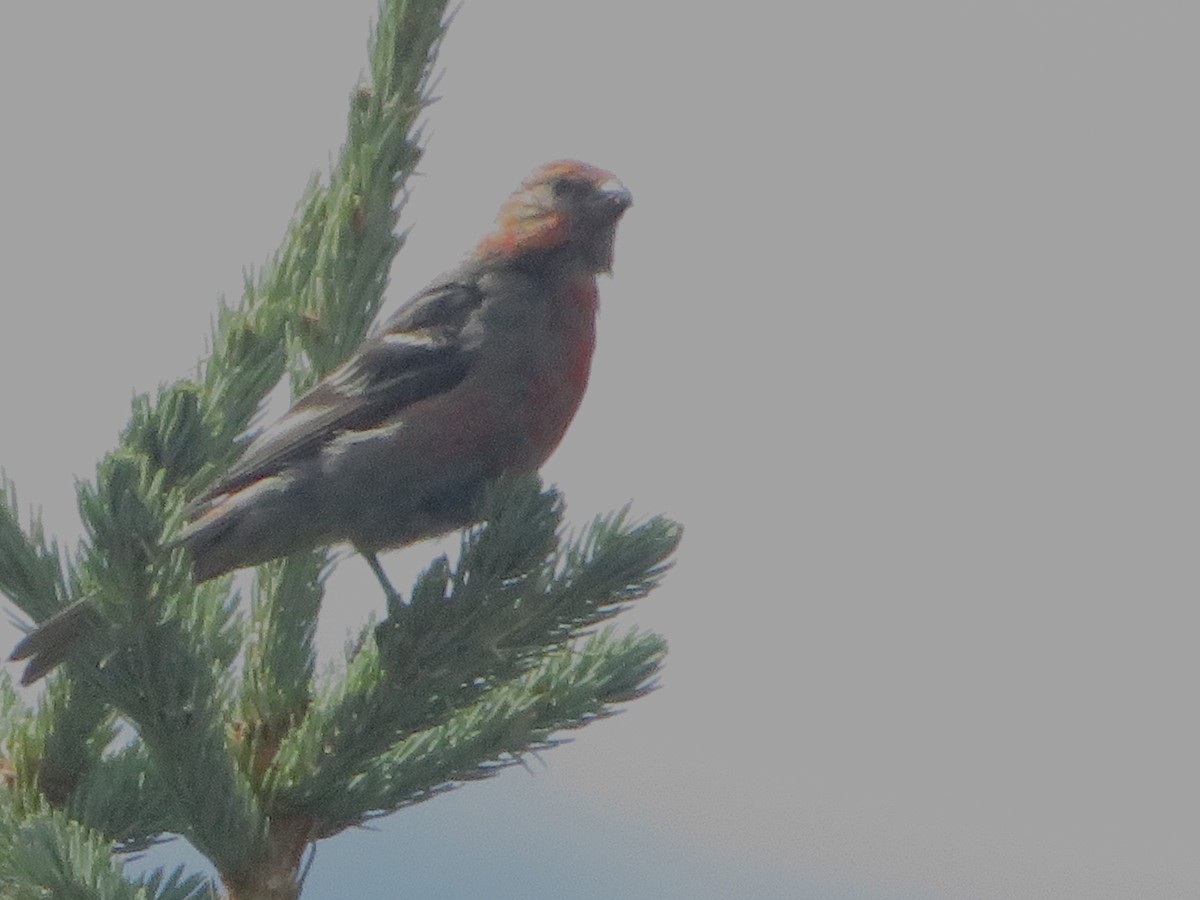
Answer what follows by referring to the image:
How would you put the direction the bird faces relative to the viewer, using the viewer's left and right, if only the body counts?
facing to the right of the viewer
